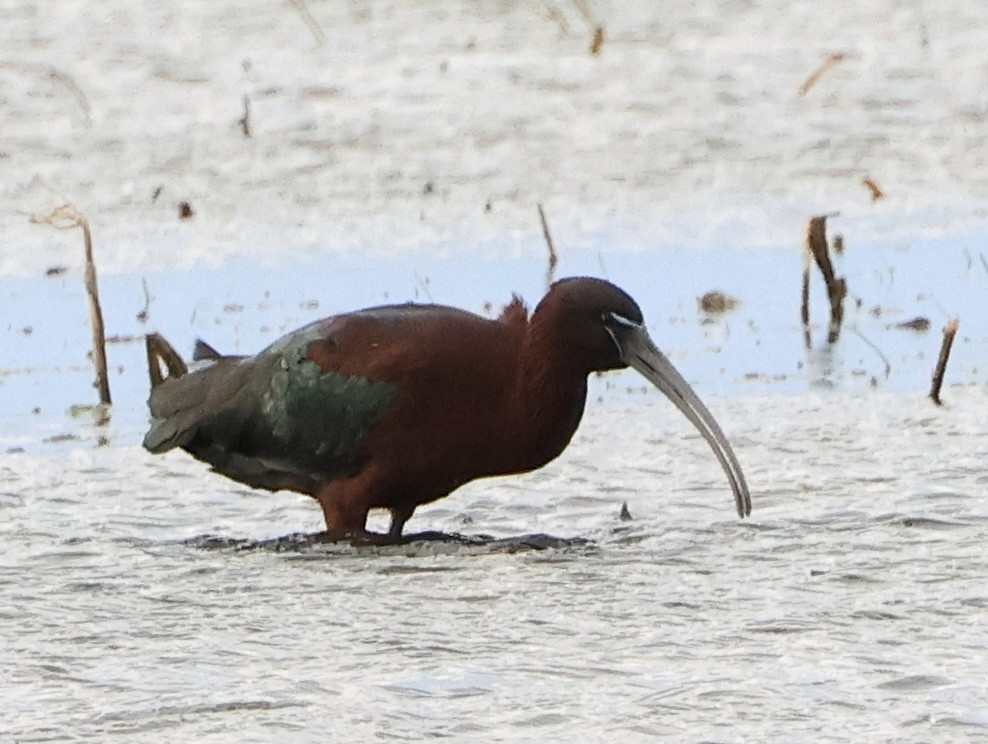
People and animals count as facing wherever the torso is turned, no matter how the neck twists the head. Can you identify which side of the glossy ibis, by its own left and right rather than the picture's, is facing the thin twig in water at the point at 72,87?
left

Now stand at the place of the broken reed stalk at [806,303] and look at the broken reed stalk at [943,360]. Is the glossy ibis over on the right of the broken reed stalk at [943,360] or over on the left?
right

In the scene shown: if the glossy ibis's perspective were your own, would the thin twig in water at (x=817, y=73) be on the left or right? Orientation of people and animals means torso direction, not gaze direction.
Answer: on its left

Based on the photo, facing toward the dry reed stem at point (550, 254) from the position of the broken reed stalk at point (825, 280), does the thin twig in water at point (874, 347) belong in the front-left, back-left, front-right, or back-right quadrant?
back-left

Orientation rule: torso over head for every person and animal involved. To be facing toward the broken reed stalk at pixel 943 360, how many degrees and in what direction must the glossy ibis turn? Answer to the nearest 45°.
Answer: approximately 45° to its left

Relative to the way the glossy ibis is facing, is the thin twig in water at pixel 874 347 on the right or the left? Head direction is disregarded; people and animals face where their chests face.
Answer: on its left

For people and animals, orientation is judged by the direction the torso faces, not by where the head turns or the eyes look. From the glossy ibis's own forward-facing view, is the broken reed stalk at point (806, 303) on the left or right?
on its left

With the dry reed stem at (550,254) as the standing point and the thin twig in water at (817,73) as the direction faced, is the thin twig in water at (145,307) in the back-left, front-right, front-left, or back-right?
back-left

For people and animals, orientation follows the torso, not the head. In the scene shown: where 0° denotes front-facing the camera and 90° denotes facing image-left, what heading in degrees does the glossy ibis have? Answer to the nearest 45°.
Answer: approximately 270°

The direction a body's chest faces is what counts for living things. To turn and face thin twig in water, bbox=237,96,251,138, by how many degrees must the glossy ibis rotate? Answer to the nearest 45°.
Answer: approximately 90° to its left

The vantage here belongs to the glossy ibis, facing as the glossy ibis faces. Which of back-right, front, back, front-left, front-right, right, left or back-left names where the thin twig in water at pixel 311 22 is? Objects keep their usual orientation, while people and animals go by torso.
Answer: left
